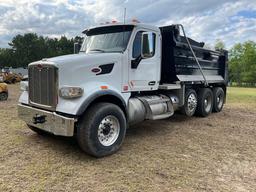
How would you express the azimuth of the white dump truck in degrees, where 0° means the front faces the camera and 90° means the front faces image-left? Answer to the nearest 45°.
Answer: approximately 45°
